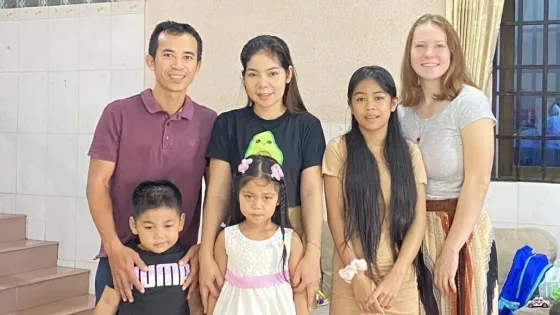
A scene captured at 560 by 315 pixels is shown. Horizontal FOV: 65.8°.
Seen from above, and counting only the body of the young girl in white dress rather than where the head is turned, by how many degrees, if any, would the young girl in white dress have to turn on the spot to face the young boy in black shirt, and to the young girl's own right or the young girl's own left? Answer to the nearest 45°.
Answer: approximately 90° to the young girl's own right

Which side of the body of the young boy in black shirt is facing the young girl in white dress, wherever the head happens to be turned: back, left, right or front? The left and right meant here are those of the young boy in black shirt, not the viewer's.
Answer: left

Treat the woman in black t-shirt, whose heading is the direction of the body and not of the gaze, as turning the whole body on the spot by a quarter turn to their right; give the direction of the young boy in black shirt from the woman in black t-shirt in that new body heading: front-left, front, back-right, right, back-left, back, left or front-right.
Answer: front

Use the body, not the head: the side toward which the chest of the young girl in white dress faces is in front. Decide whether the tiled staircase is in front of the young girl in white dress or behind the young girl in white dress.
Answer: behind

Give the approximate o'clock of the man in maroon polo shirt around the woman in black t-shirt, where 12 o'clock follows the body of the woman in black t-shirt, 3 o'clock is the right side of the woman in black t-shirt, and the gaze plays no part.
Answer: The man in maroon polo shirt is roughly at 3 o'clock from the woman in black t-shirt.
